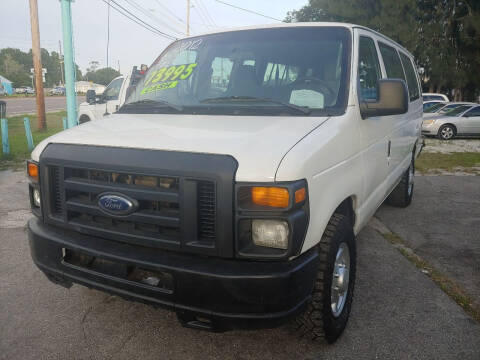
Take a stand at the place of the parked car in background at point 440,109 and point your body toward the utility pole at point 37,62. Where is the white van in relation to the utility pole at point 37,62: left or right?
left

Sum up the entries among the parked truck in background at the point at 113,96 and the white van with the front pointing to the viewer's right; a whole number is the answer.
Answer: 0

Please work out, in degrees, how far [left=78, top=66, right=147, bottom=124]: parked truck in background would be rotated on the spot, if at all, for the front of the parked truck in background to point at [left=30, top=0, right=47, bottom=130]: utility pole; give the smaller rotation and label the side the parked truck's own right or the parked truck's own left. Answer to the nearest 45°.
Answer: approximately 45° to the parked truck's own right

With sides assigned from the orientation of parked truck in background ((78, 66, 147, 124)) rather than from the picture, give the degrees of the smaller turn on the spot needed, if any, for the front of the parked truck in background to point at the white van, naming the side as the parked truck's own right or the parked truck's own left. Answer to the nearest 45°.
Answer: approximately 90° to the parked truck's own left

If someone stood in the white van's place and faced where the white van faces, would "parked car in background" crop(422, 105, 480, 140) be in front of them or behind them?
behind

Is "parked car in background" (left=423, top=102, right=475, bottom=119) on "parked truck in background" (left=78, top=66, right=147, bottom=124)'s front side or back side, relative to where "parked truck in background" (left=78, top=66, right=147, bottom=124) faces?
on the back side

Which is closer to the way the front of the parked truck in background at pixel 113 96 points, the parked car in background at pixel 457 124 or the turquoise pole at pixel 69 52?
the turquoise pole

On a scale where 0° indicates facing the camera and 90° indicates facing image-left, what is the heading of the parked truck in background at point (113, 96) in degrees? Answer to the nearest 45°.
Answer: approximately 90°

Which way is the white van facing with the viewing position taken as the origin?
facing the viewer and to the left of the viewer
